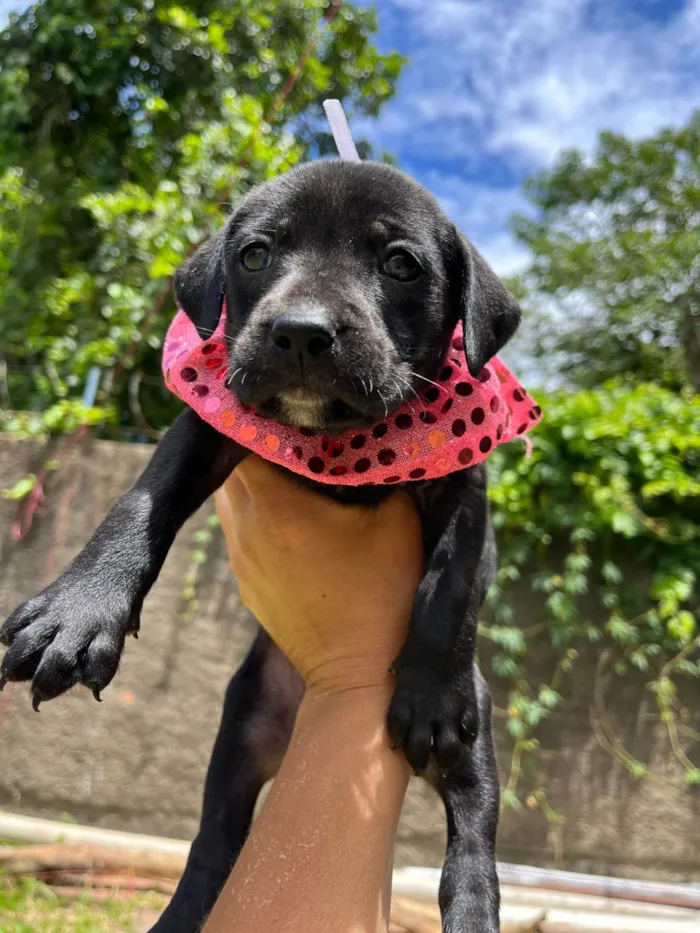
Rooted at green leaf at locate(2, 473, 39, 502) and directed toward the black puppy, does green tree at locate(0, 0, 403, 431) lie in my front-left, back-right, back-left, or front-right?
back-left

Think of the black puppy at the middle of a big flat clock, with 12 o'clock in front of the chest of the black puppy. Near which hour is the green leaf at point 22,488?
The green leaf is roughly at 5 o'clock from the black puppy.

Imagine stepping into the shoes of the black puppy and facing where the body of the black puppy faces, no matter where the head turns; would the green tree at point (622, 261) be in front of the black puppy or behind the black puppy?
behind

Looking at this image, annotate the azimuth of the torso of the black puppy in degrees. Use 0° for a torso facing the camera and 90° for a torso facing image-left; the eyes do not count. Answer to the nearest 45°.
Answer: approximately 0°
